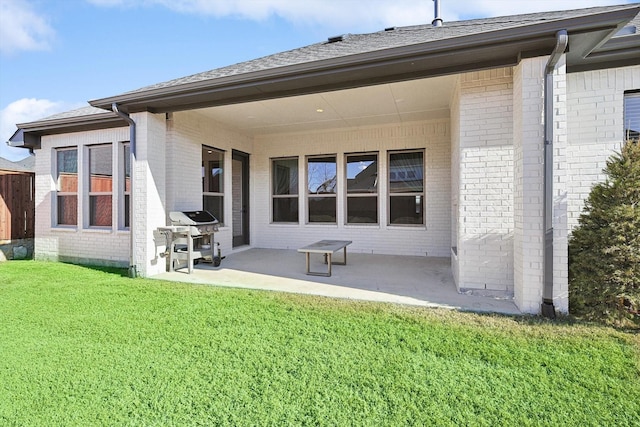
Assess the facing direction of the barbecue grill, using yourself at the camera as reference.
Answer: facing the viewer and to the right of the viewer

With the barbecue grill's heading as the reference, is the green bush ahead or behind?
ahead
